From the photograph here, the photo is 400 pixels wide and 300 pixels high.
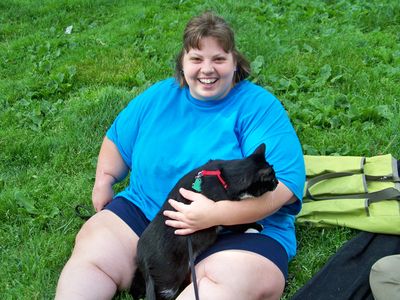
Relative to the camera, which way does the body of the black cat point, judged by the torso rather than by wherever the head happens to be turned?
to the viewer's right

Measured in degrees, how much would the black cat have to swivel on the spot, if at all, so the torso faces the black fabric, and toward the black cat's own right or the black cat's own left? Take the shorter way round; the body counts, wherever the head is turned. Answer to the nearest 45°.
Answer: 0° — it already faces it

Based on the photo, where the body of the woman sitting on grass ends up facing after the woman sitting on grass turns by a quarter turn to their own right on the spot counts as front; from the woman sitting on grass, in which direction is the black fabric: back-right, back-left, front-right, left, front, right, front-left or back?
back

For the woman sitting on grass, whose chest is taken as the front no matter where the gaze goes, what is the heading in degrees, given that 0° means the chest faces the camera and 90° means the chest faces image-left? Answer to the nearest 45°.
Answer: approximately 0°
